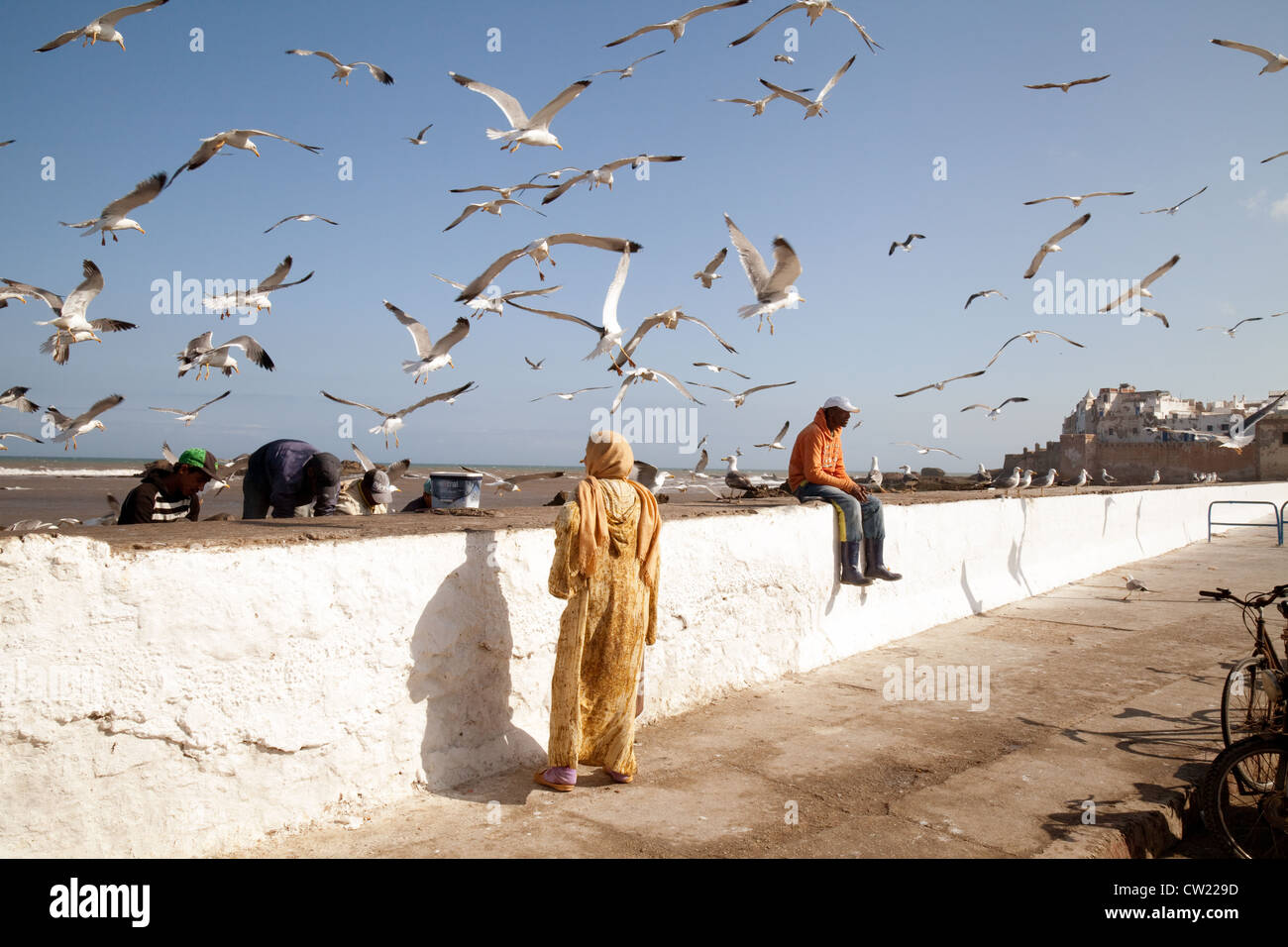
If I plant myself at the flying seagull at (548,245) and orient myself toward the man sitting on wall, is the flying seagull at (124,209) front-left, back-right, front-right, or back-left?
back-left

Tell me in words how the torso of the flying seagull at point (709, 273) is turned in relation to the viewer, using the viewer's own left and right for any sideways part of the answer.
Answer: facing to the right of the viewer
